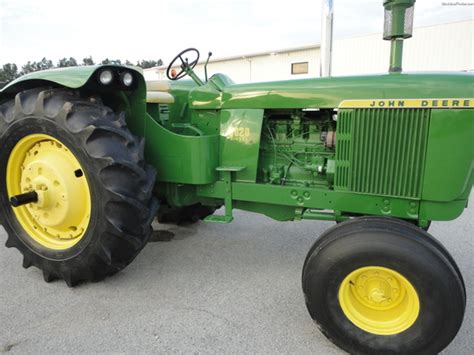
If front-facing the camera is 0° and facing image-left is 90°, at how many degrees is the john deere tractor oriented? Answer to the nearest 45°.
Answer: approximately 315°

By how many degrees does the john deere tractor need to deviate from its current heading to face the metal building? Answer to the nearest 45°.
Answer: approximately 135° to its left
